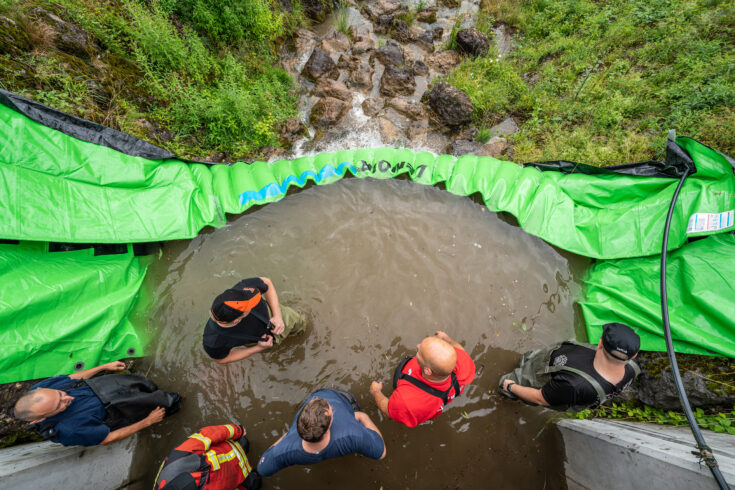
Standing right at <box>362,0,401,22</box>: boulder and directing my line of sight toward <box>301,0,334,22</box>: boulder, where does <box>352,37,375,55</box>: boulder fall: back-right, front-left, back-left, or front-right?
front-left

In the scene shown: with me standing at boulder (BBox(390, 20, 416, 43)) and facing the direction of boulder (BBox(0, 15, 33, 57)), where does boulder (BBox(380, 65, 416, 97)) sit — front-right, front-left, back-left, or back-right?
front-left

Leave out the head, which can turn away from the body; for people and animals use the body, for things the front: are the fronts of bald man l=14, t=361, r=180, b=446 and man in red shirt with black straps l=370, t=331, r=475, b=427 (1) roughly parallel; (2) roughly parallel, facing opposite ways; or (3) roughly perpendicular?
roughly perpendicular

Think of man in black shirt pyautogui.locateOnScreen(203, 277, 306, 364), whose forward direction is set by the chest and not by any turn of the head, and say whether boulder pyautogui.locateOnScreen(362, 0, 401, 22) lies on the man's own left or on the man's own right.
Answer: on the man's own left

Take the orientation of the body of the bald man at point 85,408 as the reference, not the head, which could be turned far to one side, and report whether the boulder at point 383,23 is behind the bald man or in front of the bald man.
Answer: in front

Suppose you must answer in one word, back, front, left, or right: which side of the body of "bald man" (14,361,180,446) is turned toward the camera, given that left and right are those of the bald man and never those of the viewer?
front

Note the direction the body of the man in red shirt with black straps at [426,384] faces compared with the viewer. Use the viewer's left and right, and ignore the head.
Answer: facing away from the viewer and to the left of the viewer
